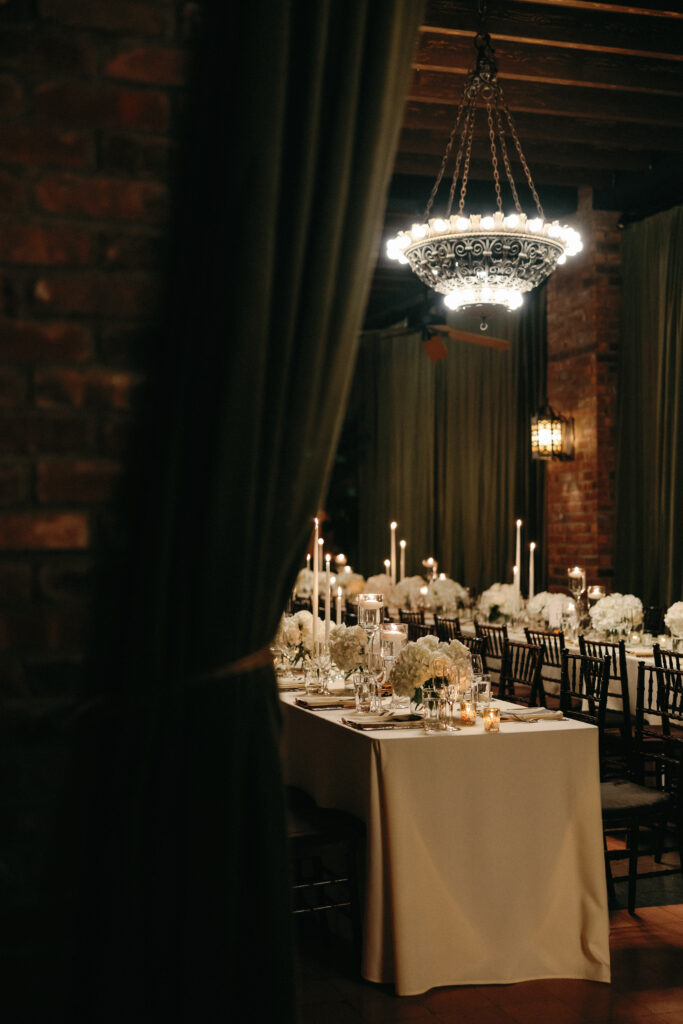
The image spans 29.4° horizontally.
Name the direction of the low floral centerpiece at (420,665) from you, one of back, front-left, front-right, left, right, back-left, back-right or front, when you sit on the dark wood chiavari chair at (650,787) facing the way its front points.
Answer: front

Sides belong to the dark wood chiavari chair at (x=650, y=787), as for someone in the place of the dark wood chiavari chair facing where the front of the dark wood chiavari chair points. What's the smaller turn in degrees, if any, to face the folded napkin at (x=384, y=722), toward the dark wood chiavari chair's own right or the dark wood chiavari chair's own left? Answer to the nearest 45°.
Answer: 0° — it already faces it

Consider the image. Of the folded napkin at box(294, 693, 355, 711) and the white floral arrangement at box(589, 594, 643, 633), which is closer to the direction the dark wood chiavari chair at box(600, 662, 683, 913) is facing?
the folded napkin

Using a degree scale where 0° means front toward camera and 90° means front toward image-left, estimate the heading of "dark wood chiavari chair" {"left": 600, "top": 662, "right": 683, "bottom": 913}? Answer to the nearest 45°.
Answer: approximately 45°

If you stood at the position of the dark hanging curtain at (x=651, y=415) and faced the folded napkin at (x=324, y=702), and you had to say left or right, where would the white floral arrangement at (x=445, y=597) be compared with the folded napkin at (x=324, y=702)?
right

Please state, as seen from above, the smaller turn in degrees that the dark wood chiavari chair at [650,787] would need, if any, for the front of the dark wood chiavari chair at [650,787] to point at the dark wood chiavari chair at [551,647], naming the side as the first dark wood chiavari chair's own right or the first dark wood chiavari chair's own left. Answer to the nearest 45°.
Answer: approximately 135° to the first dark wood chiavari chair's own right

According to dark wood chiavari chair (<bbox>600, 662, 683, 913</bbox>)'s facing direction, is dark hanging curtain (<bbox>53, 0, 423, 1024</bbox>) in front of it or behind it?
in front
